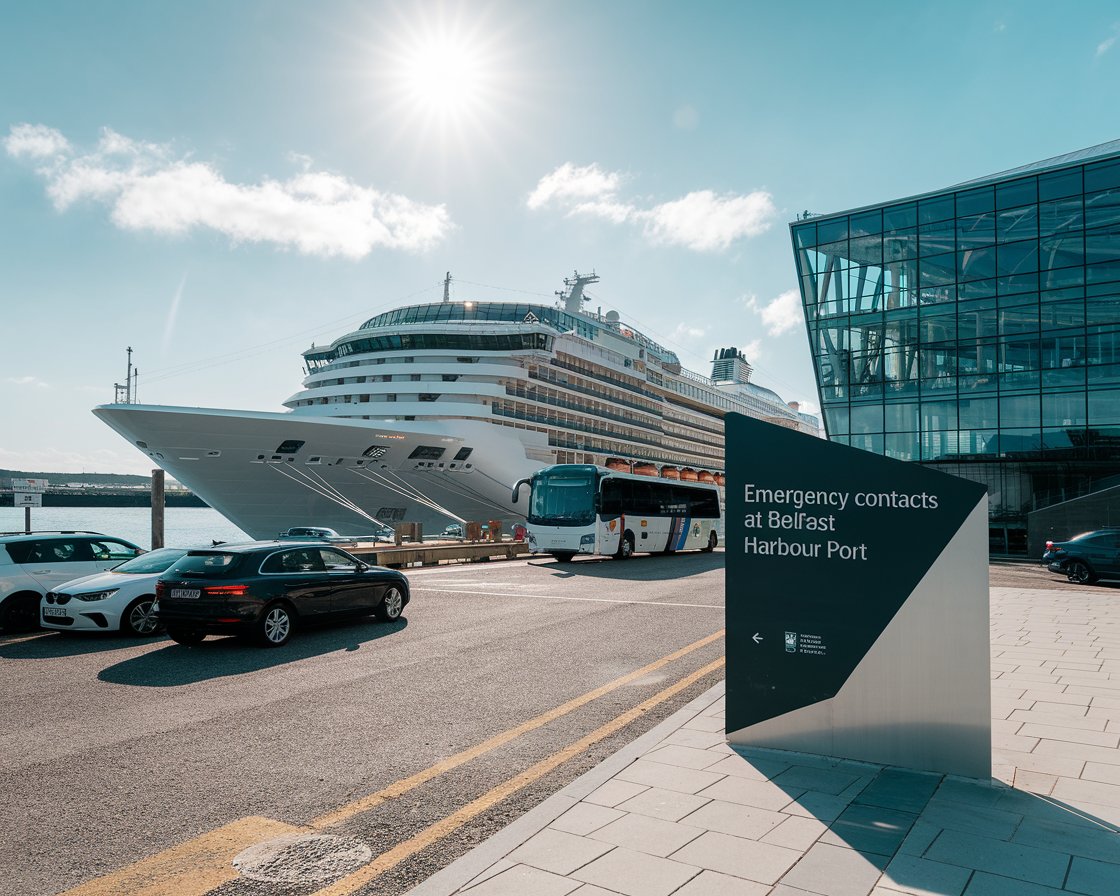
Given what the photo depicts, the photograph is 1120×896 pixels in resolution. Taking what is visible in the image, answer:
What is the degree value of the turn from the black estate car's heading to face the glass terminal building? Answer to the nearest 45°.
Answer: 0° — it already faces it

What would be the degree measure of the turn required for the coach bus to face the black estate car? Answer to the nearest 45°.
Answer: approximately 45° to its left

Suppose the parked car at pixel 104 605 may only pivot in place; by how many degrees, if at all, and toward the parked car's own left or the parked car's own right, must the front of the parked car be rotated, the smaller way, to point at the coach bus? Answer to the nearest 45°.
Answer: approximately 180°

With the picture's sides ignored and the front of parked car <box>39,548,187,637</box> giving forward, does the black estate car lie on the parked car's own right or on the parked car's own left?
on the parked car's own left

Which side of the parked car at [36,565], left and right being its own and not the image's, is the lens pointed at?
right

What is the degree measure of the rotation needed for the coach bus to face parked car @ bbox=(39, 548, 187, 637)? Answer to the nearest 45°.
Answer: approximately 45° to its left

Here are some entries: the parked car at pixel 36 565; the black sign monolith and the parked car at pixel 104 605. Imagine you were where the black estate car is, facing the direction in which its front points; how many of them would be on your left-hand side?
2

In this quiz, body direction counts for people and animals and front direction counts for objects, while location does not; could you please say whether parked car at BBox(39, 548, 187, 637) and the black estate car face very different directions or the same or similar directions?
very different directions

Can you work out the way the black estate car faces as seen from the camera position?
facing away from the viewer and to the right of the viewer

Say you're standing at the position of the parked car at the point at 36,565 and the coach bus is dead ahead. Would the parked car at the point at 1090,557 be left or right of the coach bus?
right

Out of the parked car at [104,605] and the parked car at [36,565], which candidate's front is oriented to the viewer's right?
the parked car at [36,565]

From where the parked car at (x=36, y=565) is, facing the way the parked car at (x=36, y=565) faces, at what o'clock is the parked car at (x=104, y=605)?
the parked car at (x=104, y=605) is roughly at 2 o'clock from the parked car at (x=36, y=565).

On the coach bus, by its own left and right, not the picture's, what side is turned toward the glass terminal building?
back

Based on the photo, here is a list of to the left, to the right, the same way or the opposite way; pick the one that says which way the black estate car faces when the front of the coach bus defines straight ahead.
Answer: the opposite way

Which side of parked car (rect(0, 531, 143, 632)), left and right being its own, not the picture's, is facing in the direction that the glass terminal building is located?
front
